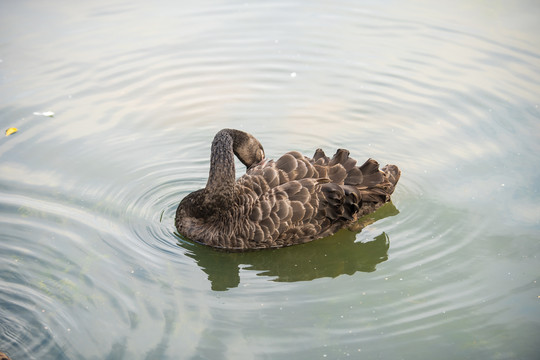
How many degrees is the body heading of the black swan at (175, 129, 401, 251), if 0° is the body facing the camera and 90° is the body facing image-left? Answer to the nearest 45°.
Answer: approximately 90°

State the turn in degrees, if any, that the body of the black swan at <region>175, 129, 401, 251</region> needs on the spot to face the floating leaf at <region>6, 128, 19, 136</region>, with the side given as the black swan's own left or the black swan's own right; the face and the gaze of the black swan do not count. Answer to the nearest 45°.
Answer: approximately 45° to the black swan's own right
